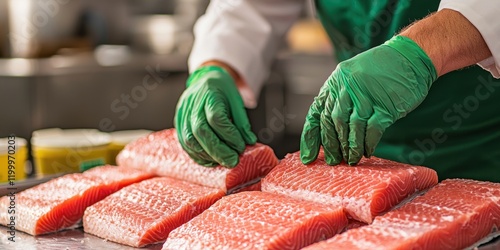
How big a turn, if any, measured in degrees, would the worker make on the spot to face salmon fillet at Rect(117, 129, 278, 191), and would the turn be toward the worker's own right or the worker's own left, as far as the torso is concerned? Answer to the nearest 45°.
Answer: approximately 45° to the worker's own right

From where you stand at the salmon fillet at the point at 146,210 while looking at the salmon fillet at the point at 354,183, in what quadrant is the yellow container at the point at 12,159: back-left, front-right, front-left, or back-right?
back-left

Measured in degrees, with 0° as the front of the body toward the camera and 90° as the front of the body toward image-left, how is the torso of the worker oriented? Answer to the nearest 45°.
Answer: approximately 45°

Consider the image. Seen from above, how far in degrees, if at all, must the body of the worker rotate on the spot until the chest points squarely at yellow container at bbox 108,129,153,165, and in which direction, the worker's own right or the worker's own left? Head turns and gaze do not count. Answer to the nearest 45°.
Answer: approximately 45° to the worker's own right

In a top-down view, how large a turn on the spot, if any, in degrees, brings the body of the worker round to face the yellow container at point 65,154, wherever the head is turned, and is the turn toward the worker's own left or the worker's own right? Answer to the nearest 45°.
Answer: approximately 45° to the worker's own right

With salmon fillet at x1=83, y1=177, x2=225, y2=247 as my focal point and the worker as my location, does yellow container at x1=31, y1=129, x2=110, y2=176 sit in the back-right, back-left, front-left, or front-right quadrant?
front-right

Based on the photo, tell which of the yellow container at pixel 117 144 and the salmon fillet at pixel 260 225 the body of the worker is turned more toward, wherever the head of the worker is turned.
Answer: the salmon fillet

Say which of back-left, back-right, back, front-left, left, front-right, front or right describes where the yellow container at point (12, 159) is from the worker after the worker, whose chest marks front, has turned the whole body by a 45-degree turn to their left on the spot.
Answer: right
